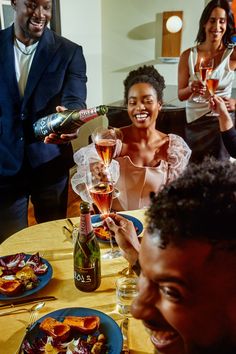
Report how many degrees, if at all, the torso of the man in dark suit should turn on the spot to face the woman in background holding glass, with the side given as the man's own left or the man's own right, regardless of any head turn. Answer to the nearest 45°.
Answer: approximately 90° to the man's own left

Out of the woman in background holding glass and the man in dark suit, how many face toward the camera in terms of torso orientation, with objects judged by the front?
2

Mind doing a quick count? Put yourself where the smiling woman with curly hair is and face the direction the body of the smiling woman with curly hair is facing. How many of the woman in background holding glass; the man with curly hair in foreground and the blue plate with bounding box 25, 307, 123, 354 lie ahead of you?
2

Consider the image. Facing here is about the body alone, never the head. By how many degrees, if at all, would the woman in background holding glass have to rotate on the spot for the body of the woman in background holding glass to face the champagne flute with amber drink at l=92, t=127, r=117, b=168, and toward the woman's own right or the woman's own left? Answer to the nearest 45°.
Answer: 0° — they already face it

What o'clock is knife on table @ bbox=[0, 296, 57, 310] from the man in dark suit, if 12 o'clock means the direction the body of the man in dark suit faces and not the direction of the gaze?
The knife on table is roughly at 12 o'clock from the man in dark suit.

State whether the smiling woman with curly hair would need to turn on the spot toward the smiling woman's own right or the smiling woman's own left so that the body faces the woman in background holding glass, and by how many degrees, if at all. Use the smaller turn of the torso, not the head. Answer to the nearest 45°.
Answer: approximately 135° to the smiling woman's own left

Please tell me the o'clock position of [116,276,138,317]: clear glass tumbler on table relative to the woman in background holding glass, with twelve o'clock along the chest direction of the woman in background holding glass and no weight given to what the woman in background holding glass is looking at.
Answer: The clear glass tumbler on table is roughly at 12 o'clock from the woman in background holding glass.

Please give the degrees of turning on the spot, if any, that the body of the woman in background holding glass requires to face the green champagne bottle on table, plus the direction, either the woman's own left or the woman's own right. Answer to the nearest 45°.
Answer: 0° — they already face it
